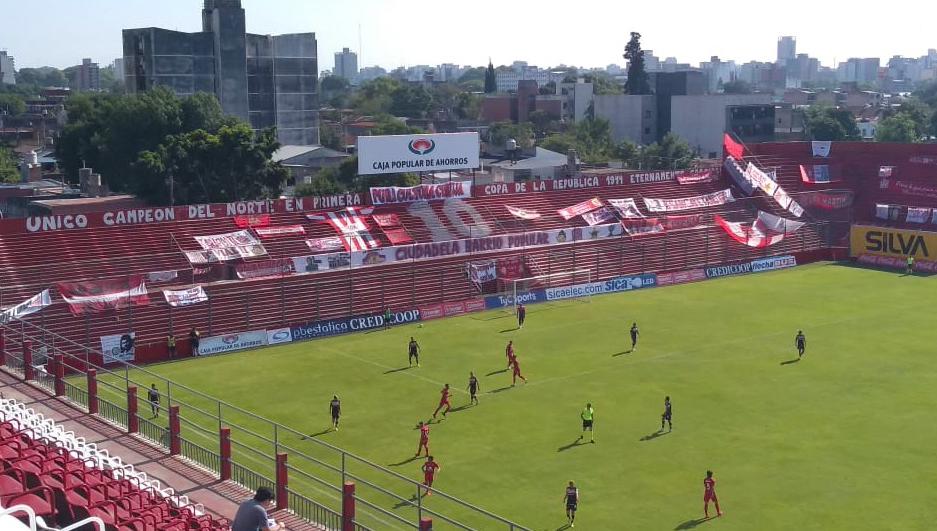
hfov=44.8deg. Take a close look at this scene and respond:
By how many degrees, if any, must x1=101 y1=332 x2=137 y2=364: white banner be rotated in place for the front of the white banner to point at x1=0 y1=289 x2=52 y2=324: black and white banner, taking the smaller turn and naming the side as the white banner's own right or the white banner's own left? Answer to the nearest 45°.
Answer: approximately 90° to the white banner's own right

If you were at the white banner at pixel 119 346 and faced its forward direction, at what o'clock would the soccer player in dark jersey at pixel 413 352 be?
The soccer player in dark jersey is roughly at 10 o'clock from the white banner.

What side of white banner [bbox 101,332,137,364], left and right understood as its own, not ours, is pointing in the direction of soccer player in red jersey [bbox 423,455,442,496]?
front

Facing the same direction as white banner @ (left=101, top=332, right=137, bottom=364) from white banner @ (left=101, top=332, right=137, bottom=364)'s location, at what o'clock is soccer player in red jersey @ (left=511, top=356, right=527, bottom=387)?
The soccer player in red jersey is roughly at 10 o'clock from the white banner.

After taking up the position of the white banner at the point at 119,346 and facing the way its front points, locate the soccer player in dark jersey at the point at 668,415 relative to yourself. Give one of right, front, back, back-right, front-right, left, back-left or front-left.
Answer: front-left

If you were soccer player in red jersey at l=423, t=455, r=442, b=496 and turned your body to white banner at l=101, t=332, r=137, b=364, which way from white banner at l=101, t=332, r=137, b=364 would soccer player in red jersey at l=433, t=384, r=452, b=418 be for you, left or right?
right

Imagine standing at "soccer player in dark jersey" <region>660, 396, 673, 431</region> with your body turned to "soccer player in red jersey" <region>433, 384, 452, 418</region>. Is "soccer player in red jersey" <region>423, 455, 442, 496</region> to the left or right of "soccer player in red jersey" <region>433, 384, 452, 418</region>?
left

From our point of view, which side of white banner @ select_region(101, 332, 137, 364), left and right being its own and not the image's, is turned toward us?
front

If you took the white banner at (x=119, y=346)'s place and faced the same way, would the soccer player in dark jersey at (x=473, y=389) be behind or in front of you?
in front

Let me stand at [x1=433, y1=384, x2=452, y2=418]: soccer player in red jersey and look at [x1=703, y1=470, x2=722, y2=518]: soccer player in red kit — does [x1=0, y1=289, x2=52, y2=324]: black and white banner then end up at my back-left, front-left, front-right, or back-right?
back-right

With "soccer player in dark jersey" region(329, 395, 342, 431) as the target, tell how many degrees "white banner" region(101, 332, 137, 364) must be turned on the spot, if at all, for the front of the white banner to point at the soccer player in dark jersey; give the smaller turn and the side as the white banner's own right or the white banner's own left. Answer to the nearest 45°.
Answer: approximately 45° to the white banner's own left

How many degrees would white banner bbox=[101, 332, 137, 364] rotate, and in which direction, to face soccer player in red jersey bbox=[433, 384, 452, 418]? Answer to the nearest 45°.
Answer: approximately 45° to its left

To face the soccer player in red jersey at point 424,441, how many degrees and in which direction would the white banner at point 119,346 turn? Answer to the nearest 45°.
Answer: approximately 45° to its left
